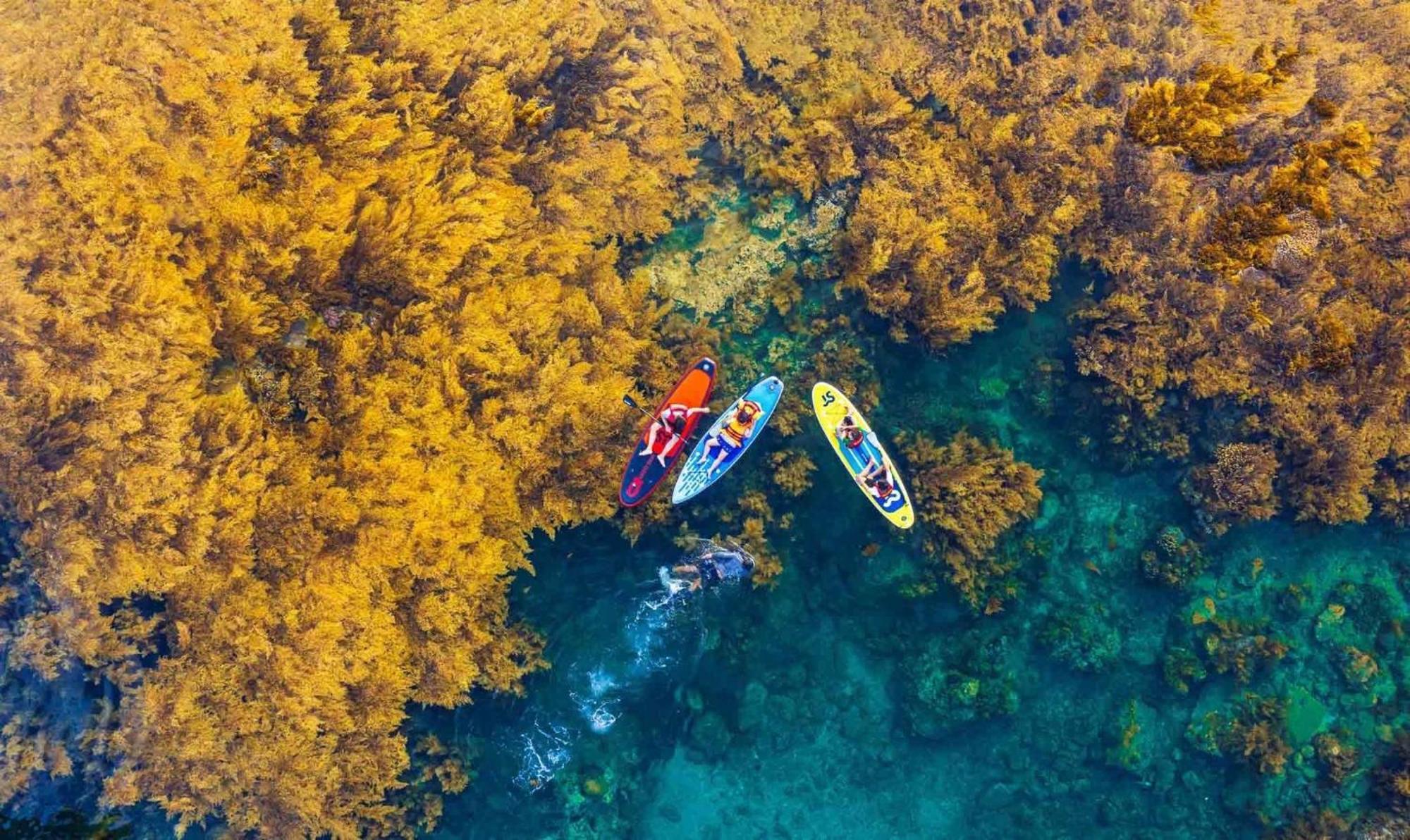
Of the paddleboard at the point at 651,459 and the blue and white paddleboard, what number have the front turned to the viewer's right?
0
